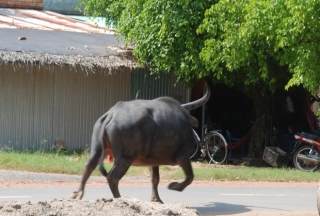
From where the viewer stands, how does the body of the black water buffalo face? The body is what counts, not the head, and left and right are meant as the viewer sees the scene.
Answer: facing away from the viewer and to the right of the viewer

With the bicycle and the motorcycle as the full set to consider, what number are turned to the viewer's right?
1

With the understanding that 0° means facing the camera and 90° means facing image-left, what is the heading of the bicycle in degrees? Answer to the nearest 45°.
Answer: approximately 135°

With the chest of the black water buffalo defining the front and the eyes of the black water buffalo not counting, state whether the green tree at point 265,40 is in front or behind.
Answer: in front
